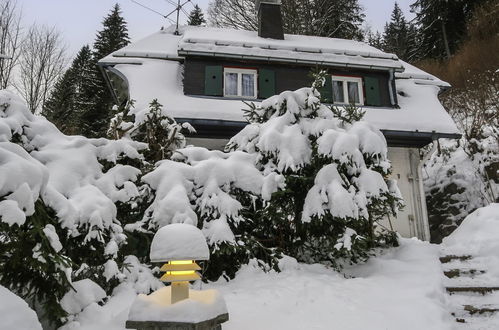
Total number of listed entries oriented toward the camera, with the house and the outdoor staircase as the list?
2

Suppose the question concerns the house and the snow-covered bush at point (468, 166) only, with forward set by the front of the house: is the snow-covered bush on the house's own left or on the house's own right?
on the house's own left

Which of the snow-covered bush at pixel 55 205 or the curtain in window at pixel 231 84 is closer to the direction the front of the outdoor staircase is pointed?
the snow-covered bush

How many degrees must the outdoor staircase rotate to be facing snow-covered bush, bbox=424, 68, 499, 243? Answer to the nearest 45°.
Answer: approximately 180°

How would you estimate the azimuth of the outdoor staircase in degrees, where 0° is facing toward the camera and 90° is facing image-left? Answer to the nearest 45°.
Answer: approximately 0°

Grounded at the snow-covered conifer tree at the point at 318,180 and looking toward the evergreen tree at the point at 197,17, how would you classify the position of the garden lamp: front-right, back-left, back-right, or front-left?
back-left

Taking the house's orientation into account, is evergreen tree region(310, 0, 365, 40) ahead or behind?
behind

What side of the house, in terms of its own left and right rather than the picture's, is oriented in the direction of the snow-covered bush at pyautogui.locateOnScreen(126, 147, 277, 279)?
front

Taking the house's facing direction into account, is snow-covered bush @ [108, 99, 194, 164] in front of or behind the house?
in front

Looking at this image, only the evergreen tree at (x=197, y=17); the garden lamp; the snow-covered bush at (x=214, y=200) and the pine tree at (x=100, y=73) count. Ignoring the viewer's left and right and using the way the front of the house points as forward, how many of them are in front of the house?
2

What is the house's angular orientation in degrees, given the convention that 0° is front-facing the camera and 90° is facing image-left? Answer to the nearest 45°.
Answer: approximately 0°

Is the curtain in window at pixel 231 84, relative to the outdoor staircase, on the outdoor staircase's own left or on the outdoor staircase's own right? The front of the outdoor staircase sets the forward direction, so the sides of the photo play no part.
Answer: on the outdoor staircase's own right

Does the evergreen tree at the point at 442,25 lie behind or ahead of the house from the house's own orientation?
behind
